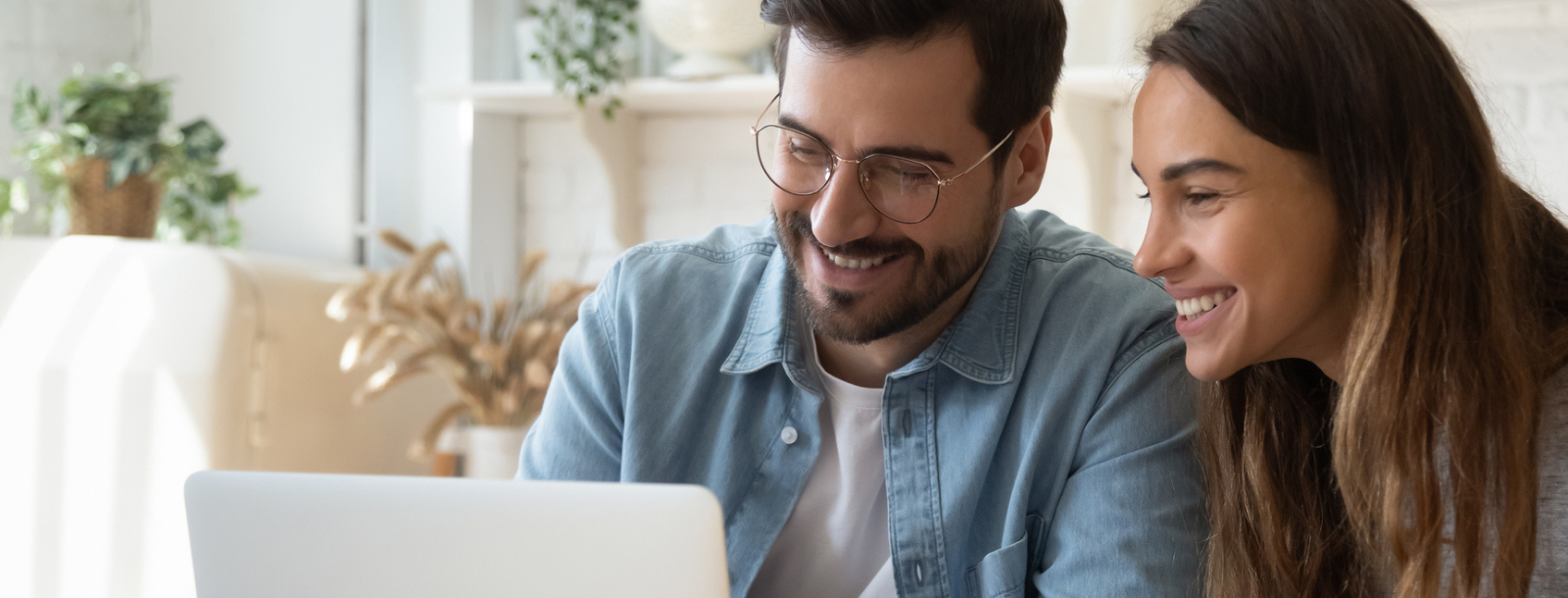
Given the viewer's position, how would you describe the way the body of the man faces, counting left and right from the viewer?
facing the viewer and to the left of the viewer

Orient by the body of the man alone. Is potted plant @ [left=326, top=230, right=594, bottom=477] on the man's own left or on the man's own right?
on the man's own right

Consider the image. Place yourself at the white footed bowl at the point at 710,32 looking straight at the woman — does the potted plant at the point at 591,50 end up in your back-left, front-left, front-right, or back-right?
back-right

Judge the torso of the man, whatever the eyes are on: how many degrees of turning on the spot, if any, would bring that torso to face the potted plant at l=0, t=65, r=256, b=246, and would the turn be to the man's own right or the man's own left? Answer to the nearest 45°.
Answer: approximately 90° to the man's own right

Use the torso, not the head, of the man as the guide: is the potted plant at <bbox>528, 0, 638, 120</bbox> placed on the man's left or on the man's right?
on the man's right

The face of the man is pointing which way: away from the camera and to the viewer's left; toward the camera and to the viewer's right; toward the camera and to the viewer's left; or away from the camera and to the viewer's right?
toward the camera and to the viewer's left
